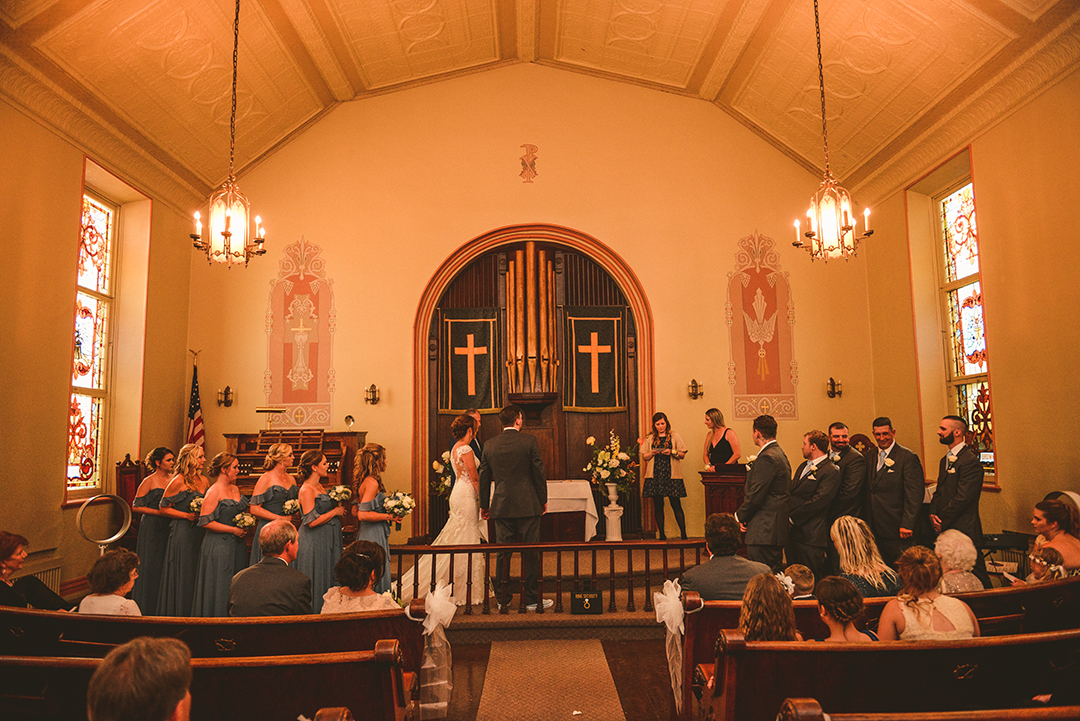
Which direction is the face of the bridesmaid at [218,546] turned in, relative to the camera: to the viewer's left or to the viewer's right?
to the viewer's right

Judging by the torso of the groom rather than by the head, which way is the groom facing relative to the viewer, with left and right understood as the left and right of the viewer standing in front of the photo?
facing away from the viewer

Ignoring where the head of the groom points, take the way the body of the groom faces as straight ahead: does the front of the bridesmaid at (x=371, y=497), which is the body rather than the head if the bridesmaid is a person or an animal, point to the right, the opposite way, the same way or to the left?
to the right

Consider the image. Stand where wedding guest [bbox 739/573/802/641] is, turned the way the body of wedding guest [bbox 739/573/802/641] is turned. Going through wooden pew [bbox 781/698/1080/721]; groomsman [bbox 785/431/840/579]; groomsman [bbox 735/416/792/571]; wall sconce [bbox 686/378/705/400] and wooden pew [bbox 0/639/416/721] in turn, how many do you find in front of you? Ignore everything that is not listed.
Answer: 3

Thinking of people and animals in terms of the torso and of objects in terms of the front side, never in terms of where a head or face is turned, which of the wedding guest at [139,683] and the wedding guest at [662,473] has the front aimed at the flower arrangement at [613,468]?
the wedding guest at [139,683]

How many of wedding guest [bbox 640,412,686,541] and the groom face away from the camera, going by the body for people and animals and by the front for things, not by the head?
1

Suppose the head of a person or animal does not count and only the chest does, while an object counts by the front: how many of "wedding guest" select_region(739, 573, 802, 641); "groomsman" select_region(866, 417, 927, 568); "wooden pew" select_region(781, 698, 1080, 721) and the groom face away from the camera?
3

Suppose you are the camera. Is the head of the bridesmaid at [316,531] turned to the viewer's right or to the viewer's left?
to the viewer's right

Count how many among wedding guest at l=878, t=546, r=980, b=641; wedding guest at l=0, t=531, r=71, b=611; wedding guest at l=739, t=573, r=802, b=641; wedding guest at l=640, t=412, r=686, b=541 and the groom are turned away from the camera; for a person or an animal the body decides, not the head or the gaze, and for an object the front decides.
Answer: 3

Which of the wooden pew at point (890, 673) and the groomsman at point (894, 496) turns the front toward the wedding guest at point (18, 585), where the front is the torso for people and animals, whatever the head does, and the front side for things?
the groomsman

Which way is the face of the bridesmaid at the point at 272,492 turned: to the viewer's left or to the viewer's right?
to the viewer's right

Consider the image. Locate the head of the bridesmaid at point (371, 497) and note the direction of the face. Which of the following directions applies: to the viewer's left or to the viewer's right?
to the viewer's right

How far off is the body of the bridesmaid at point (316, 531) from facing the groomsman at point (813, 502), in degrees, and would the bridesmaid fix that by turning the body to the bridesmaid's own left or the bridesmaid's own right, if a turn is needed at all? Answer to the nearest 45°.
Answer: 0° — they already face them

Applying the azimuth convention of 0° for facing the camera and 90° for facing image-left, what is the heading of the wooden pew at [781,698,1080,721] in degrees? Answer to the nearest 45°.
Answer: approximately 180°
